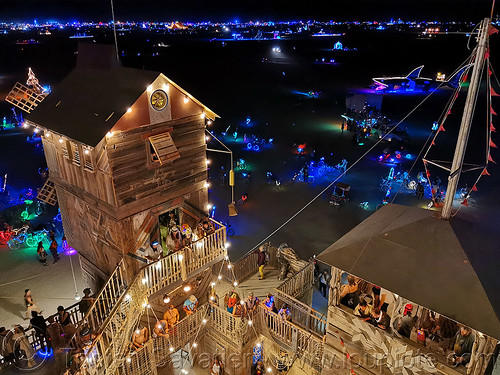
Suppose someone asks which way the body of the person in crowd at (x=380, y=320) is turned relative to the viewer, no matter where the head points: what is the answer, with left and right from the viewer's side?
facing the viewer and to the left of the viewer

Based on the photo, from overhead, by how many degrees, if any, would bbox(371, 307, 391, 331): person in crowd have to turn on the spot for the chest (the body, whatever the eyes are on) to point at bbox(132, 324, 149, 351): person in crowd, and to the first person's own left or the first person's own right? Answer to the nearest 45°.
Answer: approximately 45° to the first person's own right

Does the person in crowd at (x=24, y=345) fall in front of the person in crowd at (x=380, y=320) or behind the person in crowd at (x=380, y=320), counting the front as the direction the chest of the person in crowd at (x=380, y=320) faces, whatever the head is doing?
in front

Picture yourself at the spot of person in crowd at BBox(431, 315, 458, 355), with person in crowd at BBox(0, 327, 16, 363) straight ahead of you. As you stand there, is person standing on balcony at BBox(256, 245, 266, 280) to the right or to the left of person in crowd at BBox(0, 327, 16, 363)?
right

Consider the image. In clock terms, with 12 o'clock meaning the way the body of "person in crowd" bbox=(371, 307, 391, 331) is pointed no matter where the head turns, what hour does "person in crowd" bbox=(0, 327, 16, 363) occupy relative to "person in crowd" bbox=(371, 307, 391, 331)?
"person in crowd" bbox=(0, 327, 16, 363) is roughly at 1 o'clock from "person in crowd" bbox=(371, 307, 391, 331).

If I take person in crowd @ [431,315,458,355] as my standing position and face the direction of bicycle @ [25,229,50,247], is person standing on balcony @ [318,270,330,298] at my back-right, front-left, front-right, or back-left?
front-right

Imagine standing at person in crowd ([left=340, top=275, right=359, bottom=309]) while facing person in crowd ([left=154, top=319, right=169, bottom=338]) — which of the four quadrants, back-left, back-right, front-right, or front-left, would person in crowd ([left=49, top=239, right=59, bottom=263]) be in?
front-right

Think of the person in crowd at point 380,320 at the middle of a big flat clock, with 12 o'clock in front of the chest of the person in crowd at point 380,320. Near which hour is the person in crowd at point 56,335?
the person in crowd at point 56,335 is roughly at 1 o'clock from the person in crowd at point 380,320.

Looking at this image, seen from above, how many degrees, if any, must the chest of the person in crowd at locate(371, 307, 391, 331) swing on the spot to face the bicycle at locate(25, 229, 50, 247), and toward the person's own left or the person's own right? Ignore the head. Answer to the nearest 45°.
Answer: approximately 45° to the person's own right

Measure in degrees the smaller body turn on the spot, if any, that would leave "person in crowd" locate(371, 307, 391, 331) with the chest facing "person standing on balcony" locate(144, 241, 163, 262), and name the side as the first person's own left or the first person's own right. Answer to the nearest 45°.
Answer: approximately 45° to the first person's own right
